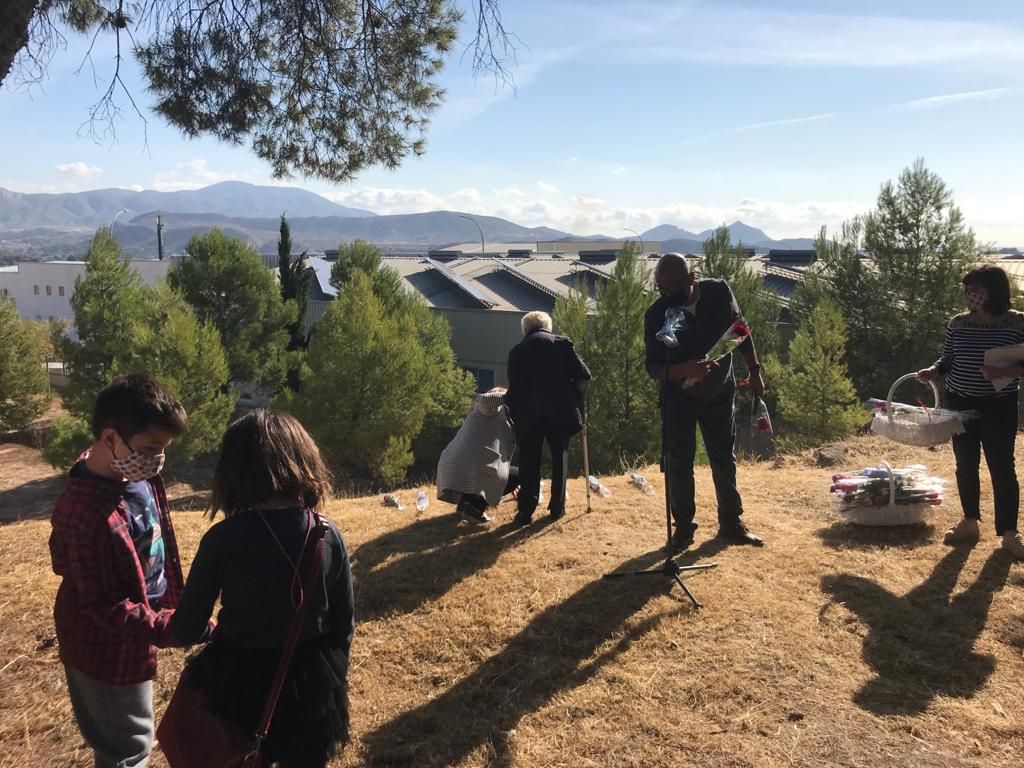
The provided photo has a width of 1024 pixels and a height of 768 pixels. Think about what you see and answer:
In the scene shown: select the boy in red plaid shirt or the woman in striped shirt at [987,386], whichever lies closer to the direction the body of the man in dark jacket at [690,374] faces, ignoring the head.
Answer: the boy in red plaid shirt

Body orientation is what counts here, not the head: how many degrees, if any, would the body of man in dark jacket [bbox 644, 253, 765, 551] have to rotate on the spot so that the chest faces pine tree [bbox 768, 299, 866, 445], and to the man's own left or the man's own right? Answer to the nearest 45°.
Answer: approximately 180°

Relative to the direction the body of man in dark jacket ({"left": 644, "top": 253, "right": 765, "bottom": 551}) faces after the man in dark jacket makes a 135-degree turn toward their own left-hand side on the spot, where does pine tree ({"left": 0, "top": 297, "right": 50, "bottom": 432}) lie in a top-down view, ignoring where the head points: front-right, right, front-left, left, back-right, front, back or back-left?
left

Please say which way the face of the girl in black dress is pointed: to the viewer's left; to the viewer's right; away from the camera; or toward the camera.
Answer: away from the camera

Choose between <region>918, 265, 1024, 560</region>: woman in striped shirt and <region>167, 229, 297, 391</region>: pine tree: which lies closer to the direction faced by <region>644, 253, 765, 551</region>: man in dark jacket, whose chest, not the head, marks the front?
the woman in striped shirt

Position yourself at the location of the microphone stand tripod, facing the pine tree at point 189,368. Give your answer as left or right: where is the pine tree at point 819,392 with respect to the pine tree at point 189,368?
right

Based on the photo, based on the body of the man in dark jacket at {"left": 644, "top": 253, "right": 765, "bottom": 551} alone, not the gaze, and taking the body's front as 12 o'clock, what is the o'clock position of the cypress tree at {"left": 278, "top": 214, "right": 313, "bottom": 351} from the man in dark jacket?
The cypress tree is roughly at 5 o'clock from the man in dark jacket.

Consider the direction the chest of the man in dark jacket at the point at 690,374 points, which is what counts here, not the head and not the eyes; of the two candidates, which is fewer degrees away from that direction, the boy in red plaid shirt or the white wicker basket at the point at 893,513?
the boy in red plaid shirt

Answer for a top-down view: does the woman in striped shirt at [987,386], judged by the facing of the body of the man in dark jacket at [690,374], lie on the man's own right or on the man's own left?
on the man's own left

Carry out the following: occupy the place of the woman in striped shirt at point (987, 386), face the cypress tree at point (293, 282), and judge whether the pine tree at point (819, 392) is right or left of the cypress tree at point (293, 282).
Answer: right

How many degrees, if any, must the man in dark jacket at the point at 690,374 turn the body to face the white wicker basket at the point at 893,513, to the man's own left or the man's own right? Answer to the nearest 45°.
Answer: approximately 135° to the man's own left

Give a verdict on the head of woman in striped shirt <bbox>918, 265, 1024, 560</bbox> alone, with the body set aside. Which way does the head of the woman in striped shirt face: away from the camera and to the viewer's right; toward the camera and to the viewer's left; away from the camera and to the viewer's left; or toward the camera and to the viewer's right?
toward the camera and to the viewer's left

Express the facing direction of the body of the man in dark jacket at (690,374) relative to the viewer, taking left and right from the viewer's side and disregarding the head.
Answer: facing the viewer

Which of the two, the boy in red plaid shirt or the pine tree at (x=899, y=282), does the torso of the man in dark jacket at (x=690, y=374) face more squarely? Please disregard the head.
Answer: the boy in red plaid shirt

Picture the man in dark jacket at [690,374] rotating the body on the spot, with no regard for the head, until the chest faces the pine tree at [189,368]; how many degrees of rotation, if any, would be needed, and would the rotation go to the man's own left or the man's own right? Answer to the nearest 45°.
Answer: approximately 135° to the man's own right

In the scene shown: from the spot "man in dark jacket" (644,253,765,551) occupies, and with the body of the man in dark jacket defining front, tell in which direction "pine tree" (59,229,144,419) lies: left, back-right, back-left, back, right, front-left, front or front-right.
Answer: back-right

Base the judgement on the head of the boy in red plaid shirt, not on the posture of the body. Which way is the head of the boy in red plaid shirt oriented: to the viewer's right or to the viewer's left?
to the viewer's right
